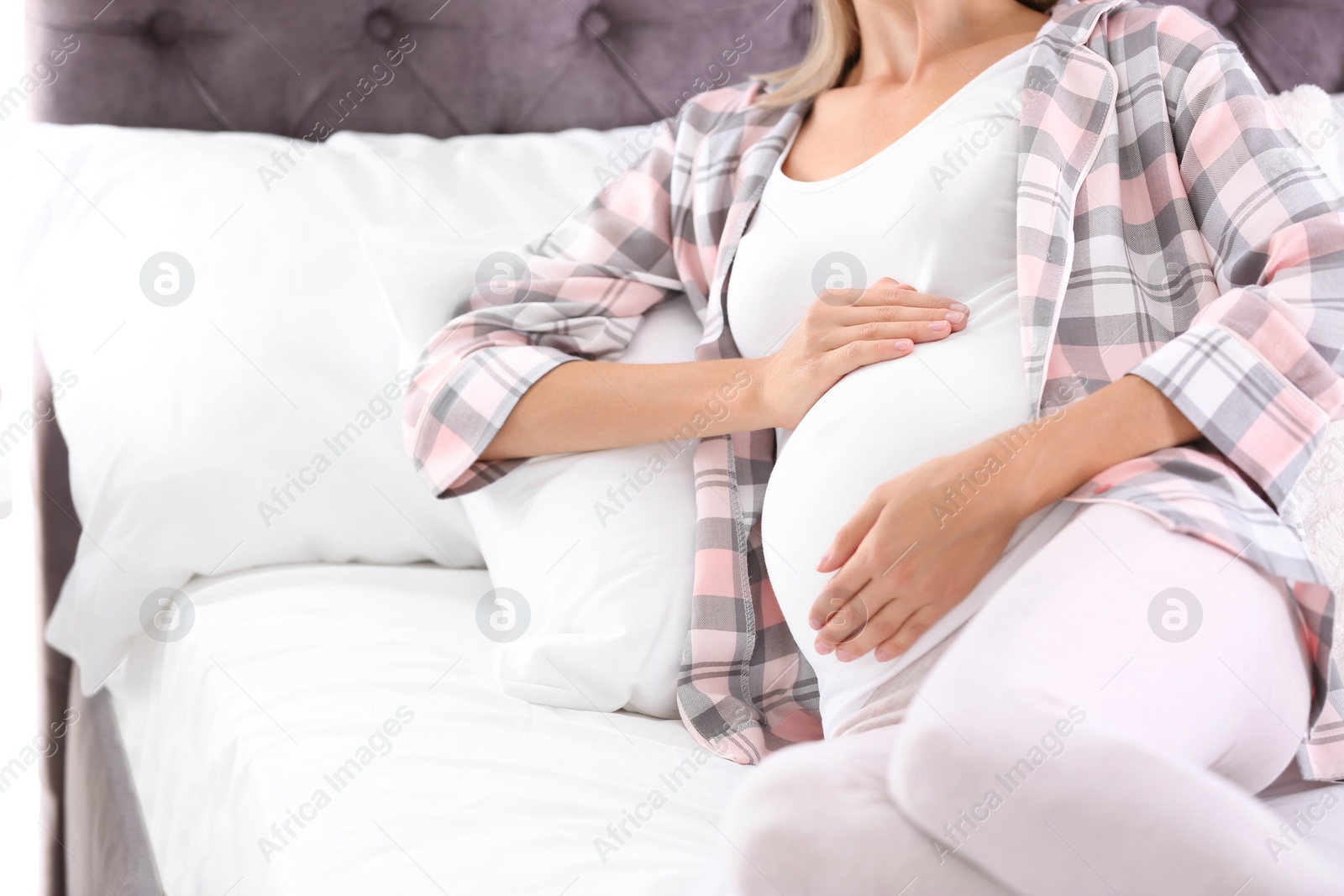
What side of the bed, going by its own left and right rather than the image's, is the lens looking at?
front

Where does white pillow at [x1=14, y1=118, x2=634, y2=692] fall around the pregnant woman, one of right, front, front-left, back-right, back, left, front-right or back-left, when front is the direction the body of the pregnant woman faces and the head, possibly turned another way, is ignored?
right
